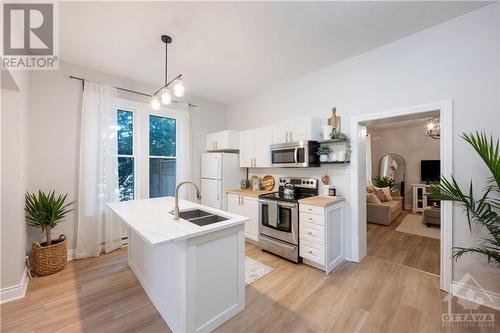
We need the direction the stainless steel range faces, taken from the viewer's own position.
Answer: facing the viewer and to the left of the viewer

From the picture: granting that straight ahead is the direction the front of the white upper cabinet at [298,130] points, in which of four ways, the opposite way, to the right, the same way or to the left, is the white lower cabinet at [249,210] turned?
the same way

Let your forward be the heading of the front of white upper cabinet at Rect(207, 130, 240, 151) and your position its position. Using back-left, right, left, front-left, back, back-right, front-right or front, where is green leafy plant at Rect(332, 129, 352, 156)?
left

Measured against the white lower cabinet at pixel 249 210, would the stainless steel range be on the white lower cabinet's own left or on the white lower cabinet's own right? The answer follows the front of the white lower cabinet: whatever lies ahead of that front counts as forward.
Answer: on the white lower cabinet's own left

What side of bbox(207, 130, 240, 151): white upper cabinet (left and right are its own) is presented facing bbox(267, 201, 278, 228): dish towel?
left

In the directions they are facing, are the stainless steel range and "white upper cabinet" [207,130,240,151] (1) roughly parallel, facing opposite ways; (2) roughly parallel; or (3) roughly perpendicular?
roughly parallel

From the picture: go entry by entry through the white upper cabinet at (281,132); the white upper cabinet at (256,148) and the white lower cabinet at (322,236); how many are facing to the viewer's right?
0

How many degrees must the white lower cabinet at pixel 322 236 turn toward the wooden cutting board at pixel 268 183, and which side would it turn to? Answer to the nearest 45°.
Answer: approximately 90° to its right

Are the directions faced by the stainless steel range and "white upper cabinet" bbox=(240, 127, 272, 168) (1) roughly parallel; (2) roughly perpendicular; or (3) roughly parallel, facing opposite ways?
roughly parallel

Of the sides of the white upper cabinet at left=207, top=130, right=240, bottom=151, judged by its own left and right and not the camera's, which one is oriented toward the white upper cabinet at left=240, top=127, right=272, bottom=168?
left

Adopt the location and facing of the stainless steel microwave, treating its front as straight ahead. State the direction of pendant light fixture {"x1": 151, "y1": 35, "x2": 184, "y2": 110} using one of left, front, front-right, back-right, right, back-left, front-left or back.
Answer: front

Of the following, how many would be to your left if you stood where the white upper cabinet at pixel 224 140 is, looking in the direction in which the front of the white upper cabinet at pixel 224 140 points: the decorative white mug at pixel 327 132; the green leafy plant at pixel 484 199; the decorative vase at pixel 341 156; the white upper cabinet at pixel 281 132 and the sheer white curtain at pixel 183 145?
4

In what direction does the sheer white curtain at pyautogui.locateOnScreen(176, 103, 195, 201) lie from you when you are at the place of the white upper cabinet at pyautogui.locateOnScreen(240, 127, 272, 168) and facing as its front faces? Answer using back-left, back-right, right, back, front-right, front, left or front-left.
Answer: front-right

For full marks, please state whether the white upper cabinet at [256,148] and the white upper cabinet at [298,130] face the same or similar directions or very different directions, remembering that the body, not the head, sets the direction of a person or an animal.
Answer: same or similar directions

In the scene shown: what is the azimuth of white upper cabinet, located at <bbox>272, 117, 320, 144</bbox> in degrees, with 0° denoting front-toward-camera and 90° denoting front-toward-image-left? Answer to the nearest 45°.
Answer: approximately 45°

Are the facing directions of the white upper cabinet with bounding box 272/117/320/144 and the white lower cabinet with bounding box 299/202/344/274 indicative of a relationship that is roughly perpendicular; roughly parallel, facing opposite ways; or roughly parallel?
roughly parallel

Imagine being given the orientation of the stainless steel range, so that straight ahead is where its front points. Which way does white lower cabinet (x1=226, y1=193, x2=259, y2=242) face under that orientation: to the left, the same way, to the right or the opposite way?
the same way
